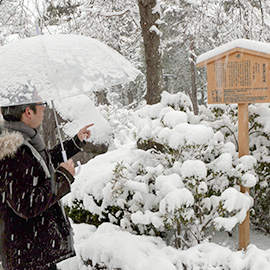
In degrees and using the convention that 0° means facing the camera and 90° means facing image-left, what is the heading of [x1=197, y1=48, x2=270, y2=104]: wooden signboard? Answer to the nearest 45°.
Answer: approximately 0°

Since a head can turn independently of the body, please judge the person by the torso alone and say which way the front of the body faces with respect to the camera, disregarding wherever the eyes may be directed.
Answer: to the viewer's right

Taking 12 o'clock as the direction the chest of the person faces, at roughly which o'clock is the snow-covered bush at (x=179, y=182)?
The snow-covered bush is roughly at 11 o'clock from the person.

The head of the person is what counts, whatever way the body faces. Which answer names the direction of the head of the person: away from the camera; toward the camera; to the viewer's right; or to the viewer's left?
to the viewer's right

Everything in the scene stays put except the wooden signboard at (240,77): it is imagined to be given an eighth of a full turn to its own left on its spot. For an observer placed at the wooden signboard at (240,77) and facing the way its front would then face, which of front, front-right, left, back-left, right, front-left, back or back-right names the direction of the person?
right
